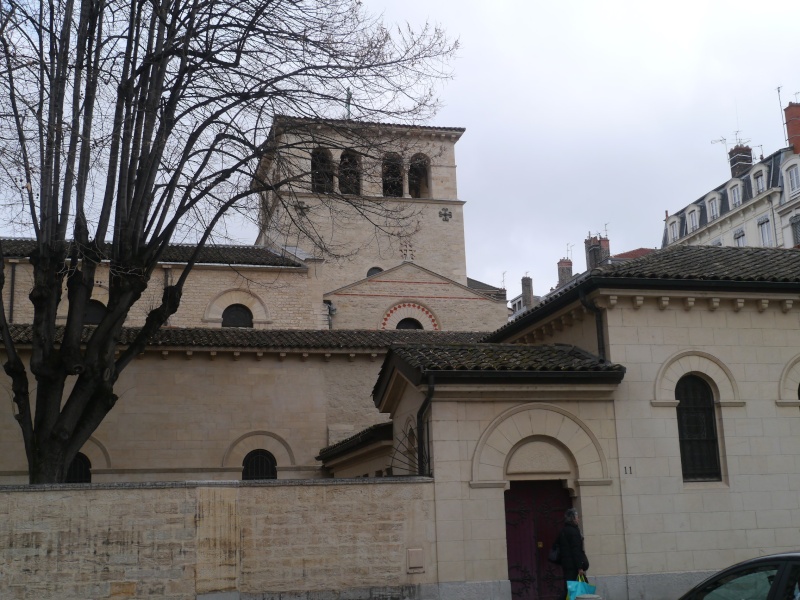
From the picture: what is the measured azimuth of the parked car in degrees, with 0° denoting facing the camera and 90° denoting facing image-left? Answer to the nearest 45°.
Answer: approximately 90°

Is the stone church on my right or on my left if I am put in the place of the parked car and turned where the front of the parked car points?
on my right
